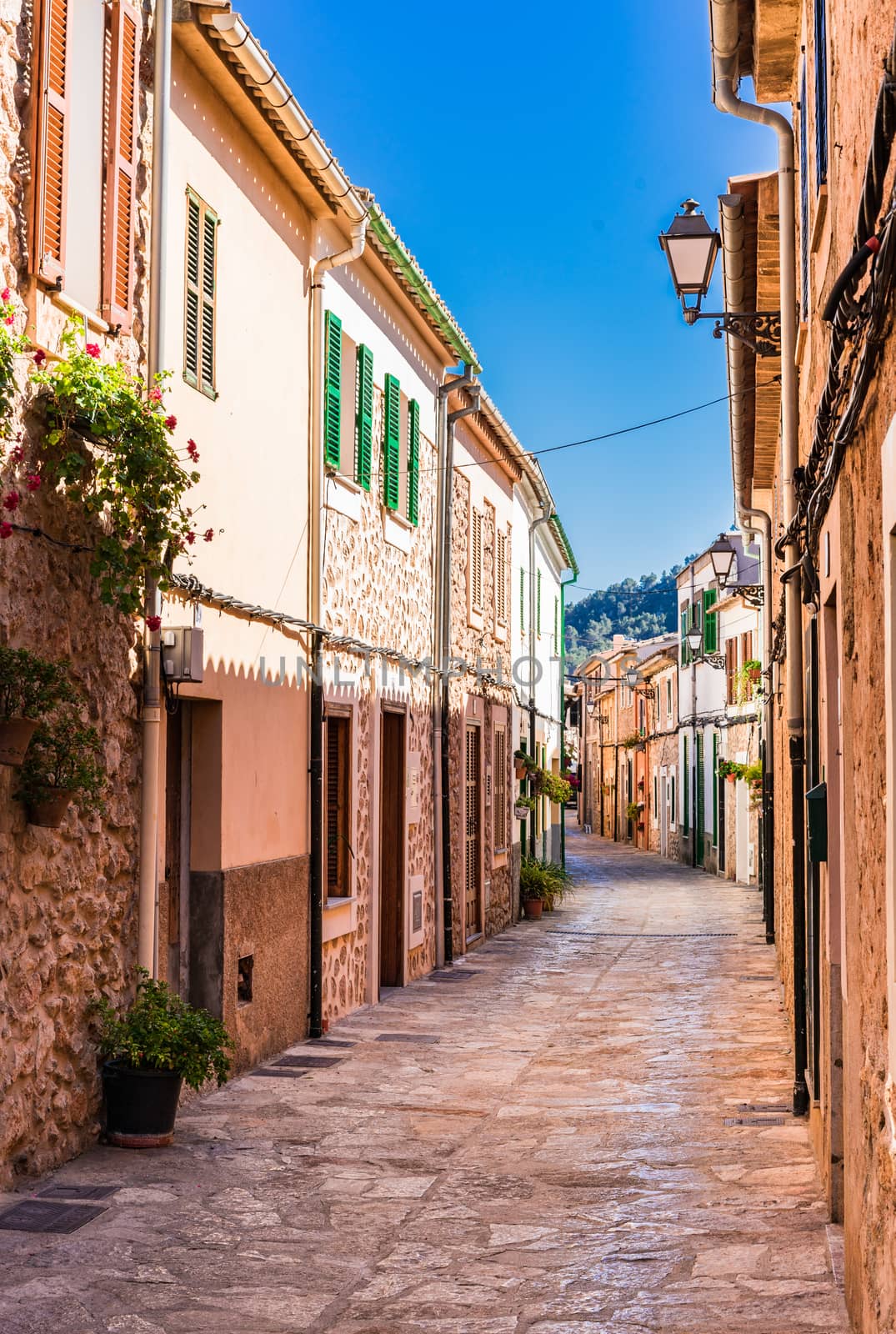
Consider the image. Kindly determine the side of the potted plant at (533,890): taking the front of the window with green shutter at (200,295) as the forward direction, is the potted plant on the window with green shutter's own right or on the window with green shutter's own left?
on the window with green shutter's own left

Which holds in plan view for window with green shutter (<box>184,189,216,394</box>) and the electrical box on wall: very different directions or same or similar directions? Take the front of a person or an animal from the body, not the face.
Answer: same or similar directions

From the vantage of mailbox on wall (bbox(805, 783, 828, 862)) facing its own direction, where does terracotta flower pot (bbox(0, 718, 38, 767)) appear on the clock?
The terracotta flower pot is roughly at 11 o'clock from the mailbox on wall.

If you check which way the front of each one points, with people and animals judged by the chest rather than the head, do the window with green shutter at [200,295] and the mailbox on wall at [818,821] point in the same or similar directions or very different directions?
very different directions

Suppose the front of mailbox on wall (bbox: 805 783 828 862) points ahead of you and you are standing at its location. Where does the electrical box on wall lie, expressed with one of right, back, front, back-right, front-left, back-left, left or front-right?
front

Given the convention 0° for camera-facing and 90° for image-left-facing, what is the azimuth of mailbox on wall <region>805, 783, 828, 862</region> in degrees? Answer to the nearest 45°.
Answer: approximately 90°

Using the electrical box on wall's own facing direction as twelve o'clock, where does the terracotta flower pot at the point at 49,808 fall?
The terracotta flower pot is roughly at 2 o'clock from the electrical box on wall.

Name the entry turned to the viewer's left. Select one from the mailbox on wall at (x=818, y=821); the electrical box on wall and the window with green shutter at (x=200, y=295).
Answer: the mailbox on wall

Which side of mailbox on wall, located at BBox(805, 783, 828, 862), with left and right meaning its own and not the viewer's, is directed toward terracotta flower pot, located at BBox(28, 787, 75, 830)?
front

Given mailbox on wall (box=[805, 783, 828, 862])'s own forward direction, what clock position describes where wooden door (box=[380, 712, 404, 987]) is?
The wooden door is roughly at 2 o'clock from the mailbox on wall.

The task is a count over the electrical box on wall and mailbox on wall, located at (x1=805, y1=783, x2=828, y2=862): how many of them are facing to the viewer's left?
1

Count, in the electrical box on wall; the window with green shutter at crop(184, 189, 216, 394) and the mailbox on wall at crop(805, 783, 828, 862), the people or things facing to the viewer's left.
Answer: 1

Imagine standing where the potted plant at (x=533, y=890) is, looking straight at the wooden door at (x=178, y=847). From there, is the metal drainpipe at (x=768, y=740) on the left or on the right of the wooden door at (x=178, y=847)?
left

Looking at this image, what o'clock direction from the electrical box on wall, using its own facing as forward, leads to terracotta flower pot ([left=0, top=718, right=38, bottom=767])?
The terracotta flower pot is roughly at 2 o'clock from the electrical box on wall.

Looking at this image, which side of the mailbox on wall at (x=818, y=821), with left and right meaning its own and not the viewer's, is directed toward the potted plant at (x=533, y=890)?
right
